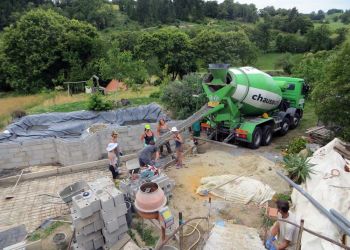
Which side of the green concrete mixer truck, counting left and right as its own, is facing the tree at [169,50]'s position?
left

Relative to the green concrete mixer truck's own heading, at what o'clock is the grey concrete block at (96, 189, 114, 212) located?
The grey concrete block is roughly at 5 o'clock from the green concrete mixer truck.

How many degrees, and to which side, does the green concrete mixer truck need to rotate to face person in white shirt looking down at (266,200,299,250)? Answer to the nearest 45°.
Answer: approximately 135° to its right

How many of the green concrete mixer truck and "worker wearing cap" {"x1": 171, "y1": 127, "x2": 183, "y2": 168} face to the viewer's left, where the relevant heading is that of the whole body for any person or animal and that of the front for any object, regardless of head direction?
1

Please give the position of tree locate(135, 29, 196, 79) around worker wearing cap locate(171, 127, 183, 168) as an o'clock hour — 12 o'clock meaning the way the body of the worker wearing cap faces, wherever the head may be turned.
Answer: The tree is roughly at 3 o'clock from the worker wearing cap.

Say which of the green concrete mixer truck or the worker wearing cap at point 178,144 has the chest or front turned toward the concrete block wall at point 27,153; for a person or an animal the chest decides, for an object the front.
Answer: the worker wearing cap

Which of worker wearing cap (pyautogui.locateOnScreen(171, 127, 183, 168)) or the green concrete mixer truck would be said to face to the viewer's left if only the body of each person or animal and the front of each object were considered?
the worker wearing cap

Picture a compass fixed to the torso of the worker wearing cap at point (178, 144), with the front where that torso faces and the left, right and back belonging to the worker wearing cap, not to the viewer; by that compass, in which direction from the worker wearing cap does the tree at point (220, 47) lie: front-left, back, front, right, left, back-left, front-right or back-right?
right

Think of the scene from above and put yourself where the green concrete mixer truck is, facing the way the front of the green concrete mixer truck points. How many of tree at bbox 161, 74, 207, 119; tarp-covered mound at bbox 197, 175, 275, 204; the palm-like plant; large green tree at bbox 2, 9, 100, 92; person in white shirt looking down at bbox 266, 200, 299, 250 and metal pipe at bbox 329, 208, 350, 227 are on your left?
2

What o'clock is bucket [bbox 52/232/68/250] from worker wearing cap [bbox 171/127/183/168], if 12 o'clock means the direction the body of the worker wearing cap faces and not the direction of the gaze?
The bucket is roughly at 10 o'clock from the worker wearing cap.

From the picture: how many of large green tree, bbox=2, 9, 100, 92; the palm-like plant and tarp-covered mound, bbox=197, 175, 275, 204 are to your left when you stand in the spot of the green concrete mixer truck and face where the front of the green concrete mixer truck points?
1

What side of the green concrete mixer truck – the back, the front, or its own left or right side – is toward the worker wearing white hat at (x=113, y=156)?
back

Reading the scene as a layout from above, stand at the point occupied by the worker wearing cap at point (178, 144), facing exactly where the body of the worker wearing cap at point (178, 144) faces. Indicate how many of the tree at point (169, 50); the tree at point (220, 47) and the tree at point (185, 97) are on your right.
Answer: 3
